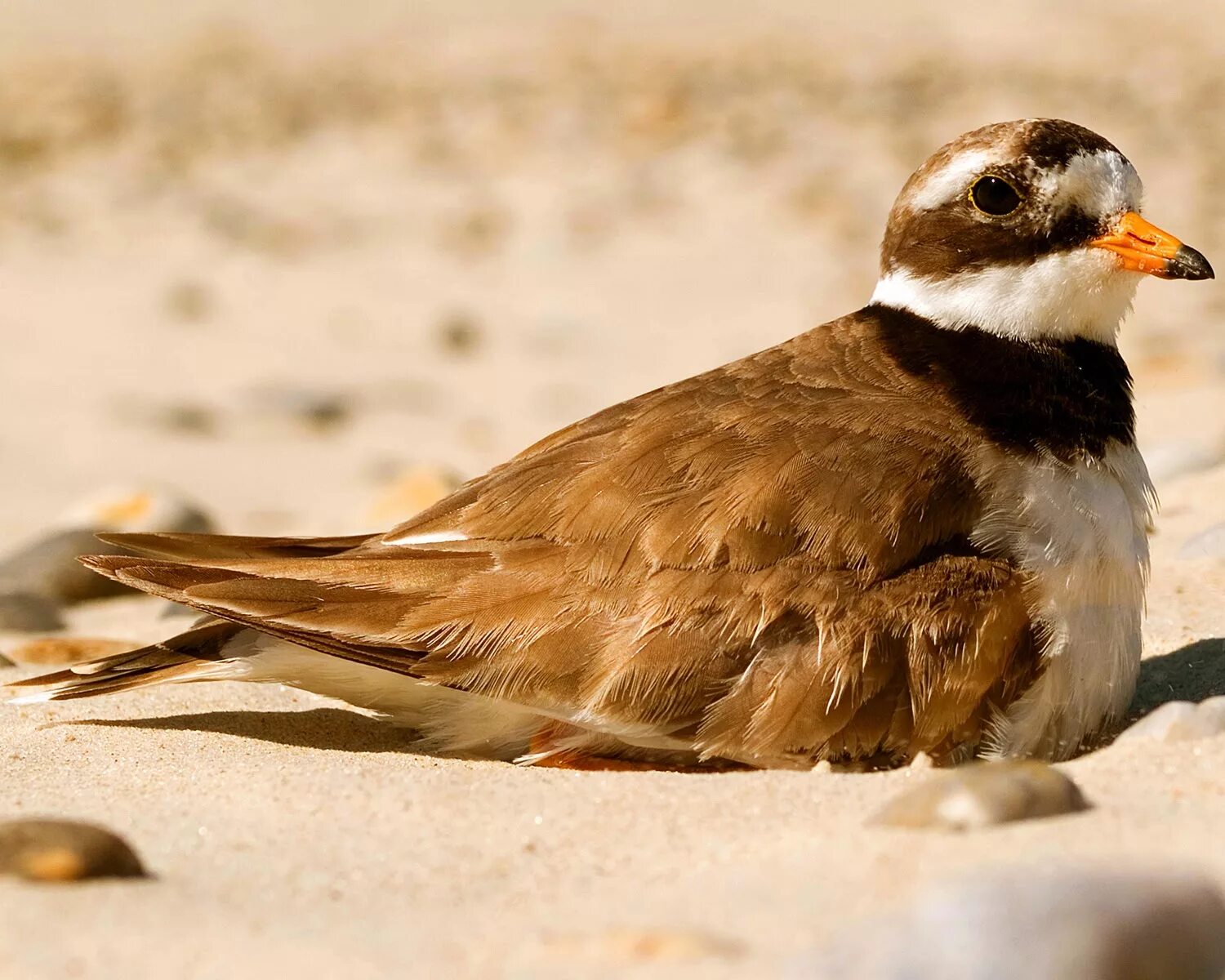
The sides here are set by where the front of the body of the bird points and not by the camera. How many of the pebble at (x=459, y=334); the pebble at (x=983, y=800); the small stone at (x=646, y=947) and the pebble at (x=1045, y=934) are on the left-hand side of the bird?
1

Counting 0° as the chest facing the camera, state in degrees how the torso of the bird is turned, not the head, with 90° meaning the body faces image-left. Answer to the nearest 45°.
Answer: approximately 270°

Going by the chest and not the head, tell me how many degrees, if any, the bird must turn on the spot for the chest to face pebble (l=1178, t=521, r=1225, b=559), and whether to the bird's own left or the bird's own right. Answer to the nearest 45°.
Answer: approximately 45° to the bird's own left

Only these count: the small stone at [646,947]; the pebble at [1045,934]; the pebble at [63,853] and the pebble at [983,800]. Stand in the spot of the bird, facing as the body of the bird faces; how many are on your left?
0

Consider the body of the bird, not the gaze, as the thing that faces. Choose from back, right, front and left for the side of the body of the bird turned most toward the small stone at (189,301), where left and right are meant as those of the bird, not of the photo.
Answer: left

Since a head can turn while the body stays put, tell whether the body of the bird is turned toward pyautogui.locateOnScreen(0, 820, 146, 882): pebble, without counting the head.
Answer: no

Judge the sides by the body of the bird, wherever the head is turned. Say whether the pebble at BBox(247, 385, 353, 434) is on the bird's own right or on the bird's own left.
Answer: on the bird's own left

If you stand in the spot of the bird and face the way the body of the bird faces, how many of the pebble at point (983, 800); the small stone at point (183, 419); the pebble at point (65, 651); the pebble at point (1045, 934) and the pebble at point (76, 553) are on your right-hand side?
2

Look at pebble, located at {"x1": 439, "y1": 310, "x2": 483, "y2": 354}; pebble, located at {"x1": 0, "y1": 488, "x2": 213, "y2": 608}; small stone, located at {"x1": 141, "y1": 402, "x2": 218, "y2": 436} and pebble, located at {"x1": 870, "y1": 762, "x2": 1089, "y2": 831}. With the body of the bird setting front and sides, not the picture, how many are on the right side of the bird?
1

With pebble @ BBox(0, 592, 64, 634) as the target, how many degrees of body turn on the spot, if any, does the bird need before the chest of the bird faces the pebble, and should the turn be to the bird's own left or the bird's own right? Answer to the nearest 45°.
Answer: approximately 135° to the bird's own left

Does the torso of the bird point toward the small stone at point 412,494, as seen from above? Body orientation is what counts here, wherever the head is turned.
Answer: no

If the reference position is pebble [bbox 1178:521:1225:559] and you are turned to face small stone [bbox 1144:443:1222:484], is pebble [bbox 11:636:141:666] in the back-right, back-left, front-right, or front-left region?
back-left

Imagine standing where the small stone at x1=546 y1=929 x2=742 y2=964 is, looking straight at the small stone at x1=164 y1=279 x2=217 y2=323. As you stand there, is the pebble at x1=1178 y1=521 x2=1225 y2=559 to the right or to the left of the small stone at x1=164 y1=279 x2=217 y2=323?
right

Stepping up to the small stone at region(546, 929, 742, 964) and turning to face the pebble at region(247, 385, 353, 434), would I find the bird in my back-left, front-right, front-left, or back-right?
front-right

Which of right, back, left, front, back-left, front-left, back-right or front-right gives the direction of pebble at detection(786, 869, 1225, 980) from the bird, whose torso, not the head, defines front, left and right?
right

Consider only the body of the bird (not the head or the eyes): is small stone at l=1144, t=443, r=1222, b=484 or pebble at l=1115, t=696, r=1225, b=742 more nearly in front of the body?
the pebble

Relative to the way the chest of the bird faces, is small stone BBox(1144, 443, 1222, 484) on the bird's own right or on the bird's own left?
on the bird's own left
